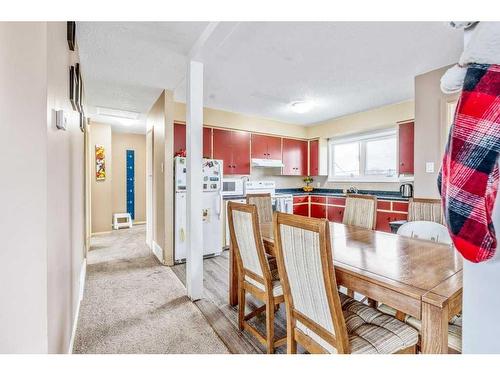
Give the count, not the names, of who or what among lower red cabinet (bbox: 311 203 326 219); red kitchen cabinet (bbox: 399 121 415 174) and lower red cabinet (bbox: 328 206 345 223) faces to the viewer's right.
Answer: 0

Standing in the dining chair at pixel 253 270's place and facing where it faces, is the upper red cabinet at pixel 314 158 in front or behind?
in front

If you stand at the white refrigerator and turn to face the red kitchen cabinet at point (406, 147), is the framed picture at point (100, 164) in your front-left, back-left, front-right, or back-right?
back-left

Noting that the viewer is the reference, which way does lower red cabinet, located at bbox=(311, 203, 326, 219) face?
facing the viewer and to the left of the viewer

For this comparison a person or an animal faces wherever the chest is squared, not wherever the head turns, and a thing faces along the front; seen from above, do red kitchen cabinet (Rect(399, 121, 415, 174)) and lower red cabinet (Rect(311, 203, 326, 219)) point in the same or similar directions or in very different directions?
same or similar directions

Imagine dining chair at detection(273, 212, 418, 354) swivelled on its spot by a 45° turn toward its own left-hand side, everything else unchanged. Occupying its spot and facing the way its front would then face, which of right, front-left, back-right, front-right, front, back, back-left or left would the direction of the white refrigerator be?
front-left

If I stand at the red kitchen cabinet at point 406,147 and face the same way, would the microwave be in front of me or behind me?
in front

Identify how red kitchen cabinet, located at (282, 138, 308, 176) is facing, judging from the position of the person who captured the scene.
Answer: facing the viewer and to the right of the viewer

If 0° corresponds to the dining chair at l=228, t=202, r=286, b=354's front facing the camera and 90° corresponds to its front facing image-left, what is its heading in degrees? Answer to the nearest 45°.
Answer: approximately 225°

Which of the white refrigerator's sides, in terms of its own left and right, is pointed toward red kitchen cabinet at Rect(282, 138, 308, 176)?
left

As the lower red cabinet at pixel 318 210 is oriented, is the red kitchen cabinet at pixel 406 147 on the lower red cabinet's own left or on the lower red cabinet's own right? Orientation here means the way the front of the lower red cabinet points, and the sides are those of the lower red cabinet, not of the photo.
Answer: on the lower red cabinet's own left

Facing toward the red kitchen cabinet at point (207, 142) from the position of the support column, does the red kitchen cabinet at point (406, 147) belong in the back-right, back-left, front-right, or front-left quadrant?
front-right

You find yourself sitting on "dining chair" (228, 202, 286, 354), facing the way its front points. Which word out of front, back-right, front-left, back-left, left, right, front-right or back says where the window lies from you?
front

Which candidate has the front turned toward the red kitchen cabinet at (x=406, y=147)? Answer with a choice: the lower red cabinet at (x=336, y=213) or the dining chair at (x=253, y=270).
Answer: the dining chair

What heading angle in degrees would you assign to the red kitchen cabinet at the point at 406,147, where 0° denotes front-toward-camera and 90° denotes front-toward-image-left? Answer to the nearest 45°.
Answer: approximately 45°
